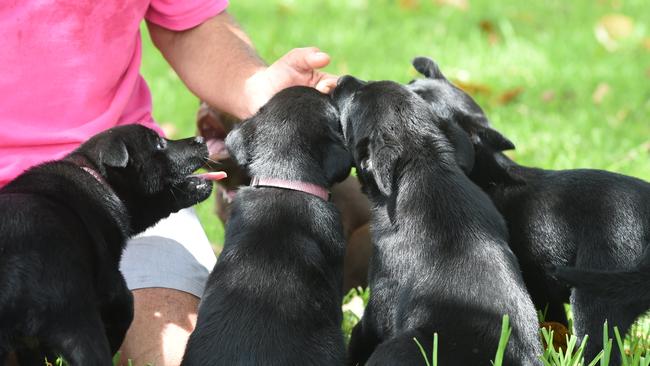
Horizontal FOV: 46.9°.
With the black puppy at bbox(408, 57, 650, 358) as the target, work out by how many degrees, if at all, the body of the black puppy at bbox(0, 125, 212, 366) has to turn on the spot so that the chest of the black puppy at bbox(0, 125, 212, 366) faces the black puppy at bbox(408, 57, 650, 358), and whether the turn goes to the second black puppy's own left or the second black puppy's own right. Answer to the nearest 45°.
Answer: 0° — it already faces it

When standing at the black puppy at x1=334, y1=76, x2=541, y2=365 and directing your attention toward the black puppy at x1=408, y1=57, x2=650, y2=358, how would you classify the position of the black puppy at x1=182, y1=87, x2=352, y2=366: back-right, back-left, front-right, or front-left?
back-left

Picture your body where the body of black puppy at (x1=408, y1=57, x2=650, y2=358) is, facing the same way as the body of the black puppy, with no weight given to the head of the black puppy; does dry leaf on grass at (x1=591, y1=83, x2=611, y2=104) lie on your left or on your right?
on your right

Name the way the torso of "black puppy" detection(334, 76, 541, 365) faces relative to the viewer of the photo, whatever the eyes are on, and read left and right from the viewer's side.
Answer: facing away from the viewer and to the left of the viewer

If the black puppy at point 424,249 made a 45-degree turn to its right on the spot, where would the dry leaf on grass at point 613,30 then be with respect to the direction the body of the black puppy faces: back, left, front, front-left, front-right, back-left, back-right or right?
front

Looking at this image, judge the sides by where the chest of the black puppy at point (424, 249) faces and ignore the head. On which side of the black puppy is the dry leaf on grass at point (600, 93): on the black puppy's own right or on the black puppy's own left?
on the black puppy's own right

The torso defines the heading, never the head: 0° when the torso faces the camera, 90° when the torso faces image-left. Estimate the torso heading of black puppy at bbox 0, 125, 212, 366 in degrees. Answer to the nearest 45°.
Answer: approximately 270°

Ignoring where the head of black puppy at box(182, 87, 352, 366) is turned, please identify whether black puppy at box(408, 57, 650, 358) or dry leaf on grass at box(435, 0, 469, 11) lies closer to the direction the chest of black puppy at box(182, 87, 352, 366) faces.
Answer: the dry leaf on grass

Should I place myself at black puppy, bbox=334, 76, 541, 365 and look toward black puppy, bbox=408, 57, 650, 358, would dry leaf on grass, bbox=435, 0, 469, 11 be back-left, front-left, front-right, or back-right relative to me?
front-left

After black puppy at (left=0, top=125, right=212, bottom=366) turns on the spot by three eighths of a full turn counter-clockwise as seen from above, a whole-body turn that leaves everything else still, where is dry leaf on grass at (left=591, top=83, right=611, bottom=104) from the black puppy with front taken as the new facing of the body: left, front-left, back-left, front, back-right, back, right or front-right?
right

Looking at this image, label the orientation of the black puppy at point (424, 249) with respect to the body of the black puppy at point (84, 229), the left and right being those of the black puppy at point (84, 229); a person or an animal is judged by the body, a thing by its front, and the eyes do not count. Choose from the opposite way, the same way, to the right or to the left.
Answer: to the left

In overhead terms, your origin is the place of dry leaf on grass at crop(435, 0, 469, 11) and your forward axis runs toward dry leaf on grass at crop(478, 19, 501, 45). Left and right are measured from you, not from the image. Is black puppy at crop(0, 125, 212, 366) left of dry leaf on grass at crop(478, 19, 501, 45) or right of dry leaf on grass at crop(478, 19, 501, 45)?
right

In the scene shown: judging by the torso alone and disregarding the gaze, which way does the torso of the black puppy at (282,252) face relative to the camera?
away from the camera

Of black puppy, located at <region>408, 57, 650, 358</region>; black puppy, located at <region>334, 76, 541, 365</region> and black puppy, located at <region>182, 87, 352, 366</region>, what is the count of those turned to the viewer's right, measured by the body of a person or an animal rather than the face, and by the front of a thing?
0

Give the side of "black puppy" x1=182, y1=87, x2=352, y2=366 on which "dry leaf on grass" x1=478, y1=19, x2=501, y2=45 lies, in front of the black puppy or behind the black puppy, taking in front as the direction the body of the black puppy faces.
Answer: in front

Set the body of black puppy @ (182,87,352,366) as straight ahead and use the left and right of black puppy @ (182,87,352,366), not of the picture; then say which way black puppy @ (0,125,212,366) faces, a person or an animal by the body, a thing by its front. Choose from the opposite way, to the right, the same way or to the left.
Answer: to the right
